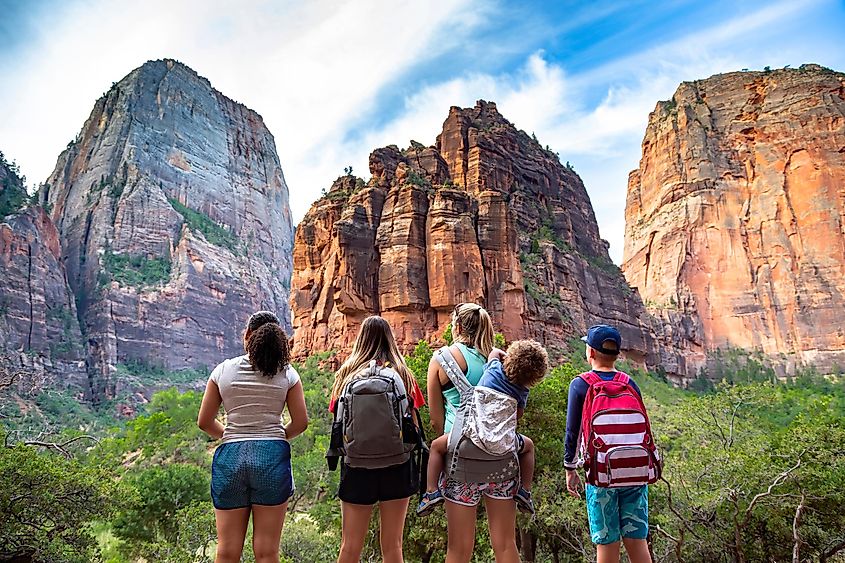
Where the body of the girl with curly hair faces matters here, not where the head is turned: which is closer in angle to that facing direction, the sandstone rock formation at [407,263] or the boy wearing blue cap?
the sandstone rock formation

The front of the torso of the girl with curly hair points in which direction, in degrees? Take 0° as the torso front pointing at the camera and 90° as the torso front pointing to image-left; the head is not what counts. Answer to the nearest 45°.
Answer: approximately 180°

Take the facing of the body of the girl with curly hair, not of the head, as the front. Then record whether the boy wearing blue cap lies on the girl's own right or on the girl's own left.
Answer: on the girl's own right

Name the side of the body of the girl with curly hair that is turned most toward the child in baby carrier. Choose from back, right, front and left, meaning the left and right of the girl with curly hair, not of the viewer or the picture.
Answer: right

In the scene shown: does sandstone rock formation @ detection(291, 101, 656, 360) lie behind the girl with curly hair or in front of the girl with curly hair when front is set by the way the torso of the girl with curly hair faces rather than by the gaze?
in front

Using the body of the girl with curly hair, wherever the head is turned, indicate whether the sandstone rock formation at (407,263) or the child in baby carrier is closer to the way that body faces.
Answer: the sandstone rock formation
